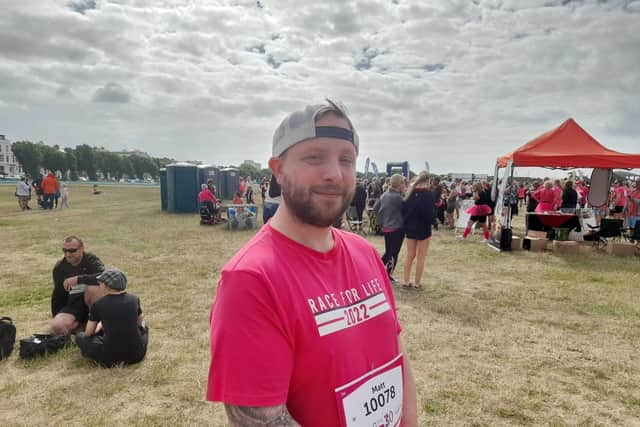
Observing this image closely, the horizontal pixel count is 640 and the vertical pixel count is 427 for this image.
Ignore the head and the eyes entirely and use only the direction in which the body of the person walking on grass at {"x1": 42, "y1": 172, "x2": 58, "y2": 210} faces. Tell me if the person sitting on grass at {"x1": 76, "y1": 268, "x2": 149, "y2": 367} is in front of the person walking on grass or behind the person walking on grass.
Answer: behind

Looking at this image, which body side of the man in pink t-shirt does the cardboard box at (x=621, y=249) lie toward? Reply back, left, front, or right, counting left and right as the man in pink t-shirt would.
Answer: left

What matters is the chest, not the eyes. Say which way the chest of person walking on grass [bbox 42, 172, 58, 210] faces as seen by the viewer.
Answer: away from the camera

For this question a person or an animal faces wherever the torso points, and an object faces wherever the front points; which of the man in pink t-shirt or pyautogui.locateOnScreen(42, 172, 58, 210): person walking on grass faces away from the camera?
the person walking on grass

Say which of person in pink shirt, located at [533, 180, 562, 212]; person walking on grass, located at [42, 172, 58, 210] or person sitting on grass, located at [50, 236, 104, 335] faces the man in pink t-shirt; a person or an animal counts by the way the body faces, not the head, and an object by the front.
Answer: the person sitting on grass

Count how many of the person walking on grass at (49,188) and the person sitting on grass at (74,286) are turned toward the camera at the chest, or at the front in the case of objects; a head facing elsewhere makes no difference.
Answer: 1

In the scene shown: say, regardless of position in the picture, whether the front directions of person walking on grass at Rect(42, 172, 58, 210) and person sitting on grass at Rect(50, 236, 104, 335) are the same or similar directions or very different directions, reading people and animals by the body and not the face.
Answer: very different directions
